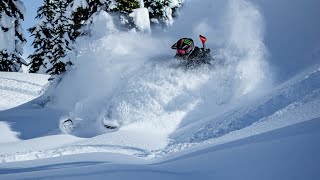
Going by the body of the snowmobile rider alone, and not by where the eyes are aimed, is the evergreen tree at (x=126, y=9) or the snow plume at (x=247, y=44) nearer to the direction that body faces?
the evergreen tree

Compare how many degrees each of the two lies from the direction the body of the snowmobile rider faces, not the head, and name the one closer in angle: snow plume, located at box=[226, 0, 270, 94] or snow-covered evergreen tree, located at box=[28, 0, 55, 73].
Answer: the snow-covered evergreen tree

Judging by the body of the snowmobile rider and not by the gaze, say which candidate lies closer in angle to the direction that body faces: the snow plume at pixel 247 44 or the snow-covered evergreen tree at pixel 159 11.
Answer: the snow-covered evergreen tree

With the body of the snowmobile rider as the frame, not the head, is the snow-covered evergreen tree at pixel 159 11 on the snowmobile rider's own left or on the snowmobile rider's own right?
on the snowmobile rider's own right

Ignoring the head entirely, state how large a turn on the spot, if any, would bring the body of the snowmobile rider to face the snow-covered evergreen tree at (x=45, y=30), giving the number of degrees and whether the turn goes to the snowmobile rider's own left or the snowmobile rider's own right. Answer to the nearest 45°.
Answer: approximately 45° to the snowmobile rider's own right

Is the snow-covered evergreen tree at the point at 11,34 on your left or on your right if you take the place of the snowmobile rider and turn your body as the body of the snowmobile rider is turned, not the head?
on your right

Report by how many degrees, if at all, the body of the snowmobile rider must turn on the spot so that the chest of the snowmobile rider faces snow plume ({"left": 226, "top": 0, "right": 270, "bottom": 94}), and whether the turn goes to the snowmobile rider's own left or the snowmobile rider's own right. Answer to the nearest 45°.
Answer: approximately 180°

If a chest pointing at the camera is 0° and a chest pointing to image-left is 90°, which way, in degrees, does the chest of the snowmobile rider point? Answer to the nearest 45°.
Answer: approximately 90°
